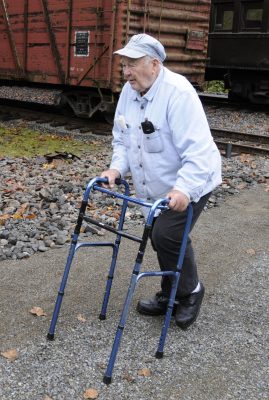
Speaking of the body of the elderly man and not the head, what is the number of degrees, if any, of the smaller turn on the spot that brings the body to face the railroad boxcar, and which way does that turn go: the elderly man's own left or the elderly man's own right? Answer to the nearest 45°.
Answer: approximately 135° to the elderly man's own right

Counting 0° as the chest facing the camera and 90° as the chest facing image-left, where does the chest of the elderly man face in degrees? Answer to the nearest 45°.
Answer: approximately 45°

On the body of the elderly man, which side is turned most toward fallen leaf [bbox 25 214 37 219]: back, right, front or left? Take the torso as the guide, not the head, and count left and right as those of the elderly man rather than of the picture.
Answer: right
